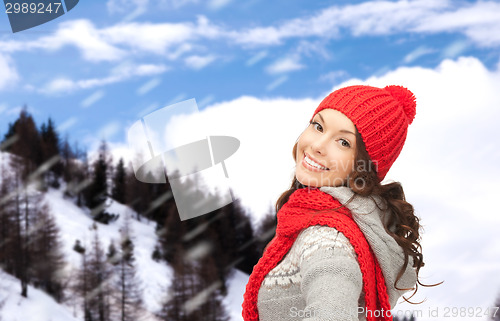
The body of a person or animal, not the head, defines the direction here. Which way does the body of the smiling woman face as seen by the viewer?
to the viewer's left
